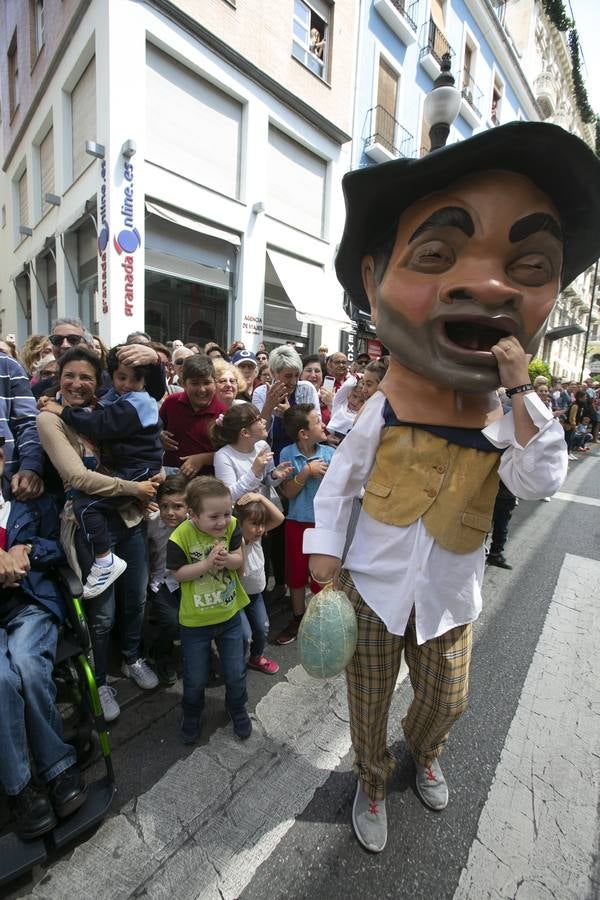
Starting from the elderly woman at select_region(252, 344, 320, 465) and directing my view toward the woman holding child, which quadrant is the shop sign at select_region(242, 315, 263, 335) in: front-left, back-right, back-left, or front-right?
back-right

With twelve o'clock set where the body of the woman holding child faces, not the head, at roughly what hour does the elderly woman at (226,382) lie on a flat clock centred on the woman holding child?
The elderly woman is roughly at 9 o'clock from the woman holding child.

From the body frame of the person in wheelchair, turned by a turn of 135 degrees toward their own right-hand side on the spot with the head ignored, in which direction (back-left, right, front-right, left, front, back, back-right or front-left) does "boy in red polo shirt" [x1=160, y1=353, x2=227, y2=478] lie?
back-right

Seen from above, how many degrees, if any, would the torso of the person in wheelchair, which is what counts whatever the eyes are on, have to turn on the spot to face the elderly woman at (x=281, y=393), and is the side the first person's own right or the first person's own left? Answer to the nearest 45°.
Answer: approximately 90° to the first person's own left

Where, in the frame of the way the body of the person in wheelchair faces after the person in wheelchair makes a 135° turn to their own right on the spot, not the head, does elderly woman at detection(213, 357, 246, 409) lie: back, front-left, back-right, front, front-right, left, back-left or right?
back-right

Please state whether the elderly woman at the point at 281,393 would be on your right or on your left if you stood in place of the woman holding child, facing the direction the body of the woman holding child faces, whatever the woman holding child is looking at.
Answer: on your left

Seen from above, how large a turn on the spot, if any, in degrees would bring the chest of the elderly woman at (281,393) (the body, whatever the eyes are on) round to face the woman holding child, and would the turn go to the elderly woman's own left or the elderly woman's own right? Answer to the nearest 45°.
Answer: approximately 45° to the elderly woman's own right
